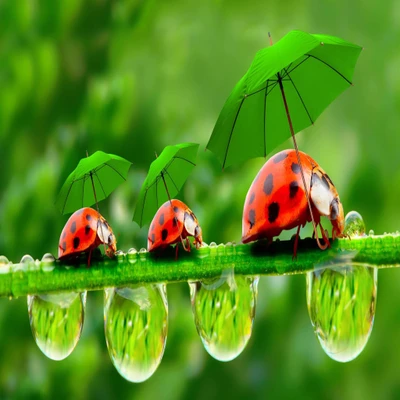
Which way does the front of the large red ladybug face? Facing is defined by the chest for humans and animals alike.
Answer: to the viewer's right

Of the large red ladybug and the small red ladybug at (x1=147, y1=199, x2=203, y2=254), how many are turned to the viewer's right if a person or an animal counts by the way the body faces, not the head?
2

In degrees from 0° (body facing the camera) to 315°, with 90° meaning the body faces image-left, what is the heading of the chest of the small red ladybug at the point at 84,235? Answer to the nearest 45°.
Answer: approximately 270°

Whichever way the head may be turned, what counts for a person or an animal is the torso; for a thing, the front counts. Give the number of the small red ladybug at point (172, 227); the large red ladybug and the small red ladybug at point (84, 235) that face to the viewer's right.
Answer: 3

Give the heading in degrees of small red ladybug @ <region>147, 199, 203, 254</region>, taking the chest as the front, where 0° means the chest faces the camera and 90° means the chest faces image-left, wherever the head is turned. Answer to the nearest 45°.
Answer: approximately 270°
